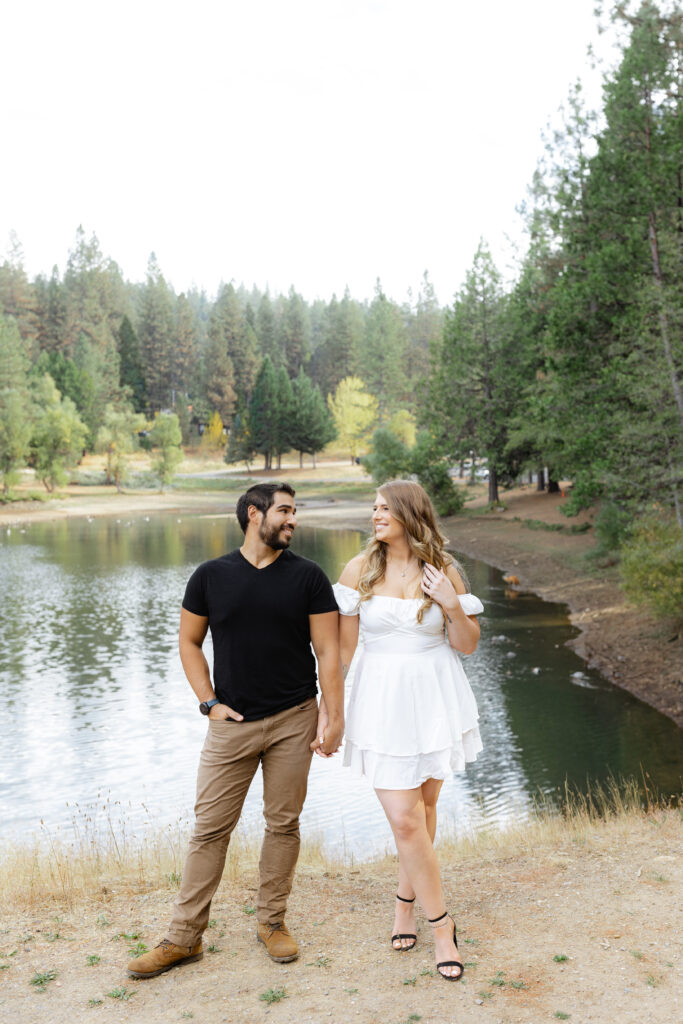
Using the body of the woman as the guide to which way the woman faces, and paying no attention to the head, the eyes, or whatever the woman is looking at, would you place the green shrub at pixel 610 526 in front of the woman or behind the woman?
behind

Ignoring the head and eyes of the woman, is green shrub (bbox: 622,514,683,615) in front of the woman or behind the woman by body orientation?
behind

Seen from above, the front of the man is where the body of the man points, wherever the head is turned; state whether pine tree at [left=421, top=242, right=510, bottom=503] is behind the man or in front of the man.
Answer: behind

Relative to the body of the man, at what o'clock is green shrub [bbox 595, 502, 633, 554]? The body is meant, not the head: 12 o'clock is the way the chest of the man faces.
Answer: The green shrub is roughly at 7 o'clock from the man.

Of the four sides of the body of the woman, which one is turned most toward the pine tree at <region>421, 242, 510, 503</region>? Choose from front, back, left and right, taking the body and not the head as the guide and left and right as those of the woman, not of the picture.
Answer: back

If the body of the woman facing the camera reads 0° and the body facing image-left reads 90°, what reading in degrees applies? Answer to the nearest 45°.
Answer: approximately 0°

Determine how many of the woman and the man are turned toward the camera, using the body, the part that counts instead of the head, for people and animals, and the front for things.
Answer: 2

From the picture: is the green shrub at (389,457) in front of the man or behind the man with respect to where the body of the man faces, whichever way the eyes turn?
behind

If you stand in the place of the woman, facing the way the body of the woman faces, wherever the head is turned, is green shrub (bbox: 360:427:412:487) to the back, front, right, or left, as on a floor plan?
back

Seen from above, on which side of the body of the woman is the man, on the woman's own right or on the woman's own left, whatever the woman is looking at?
on the woman's own right

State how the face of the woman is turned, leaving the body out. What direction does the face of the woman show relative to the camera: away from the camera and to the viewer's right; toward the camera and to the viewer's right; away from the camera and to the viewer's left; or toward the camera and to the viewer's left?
toward the camera and to the viewer's left

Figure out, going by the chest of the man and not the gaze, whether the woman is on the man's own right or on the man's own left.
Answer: on the man's own left
